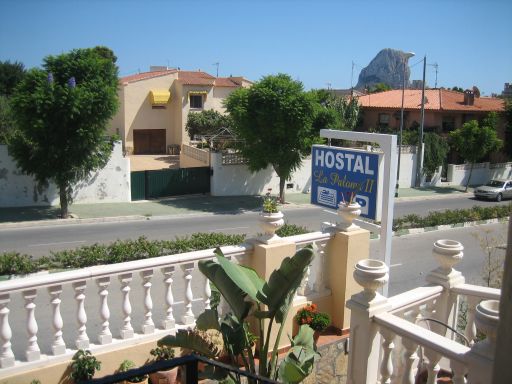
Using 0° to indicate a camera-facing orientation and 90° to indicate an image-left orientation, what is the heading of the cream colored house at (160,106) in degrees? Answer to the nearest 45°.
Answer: approximately 0°

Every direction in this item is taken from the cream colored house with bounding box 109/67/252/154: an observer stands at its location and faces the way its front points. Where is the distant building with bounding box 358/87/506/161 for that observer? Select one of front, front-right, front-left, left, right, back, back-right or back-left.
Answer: left

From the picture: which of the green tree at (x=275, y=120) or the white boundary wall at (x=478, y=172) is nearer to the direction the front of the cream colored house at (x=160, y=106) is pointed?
the green tree

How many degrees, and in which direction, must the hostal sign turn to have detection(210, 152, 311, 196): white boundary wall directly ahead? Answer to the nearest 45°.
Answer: approximately 135° to its right

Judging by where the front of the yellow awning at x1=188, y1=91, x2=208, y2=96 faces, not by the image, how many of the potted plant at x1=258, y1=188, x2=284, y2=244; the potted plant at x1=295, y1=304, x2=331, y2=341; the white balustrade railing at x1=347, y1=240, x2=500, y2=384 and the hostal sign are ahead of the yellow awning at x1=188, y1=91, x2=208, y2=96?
4

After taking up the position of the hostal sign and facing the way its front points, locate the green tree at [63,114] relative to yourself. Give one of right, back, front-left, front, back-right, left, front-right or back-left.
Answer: right

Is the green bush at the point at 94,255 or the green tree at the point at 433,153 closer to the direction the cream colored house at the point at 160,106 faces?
the green bush

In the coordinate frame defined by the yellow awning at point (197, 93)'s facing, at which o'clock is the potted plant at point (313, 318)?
The potted plant is roughly at 12 o'clock from the yellow awning.

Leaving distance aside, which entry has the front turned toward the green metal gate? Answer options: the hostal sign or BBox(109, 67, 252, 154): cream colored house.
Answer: the cream colored house

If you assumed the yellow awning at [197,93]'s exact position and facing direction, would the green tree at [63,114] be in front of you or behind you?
in front

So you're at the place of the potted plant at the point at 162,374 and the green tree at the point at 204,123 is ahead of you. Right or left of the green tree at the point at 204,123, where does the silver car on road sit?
right

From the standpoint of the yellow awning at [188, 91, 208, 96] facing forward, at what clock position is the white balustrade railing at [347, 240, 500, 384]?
The white balustrade railing is roughly at 12 o'clock from the yellow awning.

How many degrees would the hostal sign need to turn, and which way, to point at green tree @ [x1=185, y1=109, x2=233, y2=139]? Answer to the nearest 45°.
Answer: approximately 135° to its right

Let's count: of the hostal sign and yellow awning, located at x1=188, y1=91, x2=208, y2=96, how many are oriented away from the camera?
0

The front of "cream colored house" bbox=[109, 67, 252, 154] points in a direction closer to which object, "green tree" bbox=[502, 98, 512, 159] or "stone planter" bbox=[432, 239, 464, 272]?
the stone planter

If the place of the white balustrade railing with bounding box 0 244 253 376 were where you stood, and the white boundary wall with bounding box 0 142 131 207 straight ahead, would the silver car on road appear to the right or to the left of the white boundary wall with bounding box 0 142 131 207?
right

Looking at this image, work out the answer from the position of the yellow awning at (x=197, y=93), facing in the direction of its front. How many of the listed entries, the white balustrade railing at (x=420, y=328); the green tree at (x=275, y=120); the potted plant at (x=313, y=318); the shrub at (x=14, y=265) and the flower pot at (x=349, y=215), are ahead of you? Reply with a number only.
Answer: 5

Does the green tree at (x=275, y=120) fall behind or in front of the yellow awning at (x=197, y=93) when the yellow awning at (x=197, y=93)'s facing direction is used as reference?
in front

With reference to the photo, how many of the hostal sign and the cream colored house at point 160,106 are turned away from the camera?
0

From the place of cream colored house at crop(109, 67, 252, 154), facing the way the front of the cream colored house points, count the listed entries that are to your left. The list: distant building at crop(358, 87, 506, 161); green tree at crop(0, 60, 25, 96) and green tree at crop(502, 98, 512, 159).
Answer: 2
